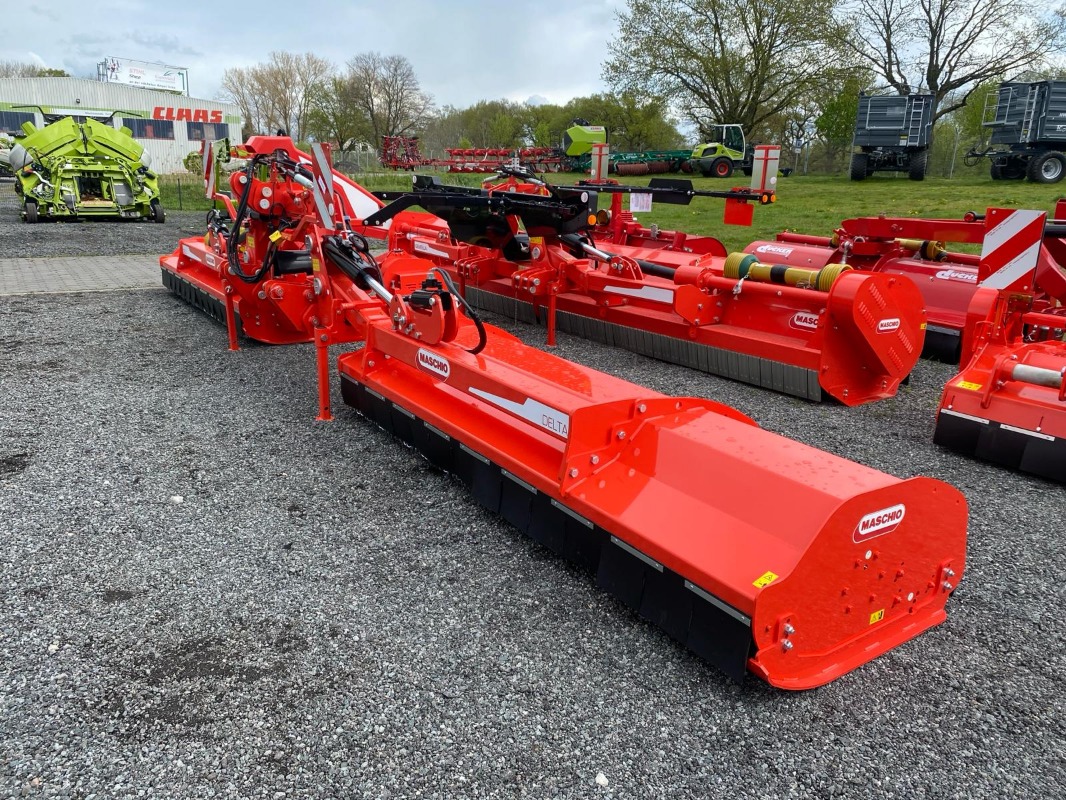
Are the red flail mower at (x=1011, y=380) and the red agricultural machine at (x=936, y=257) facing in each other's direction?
no

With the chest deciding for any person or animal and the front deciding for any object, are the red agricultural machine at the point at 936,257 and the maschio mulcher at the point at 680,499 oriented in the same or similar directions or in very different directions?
same or similar directions

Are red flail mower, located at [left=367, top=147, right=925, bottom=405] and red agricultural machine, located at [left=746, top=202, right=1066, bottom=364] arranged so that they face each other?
no

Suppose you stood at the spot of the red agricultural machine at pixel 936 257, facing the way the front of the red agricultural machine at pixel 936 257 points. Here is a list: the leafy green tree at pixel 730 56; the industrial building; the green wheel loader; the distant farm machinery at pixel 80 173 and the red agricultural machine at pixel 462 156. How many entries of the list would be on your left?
0

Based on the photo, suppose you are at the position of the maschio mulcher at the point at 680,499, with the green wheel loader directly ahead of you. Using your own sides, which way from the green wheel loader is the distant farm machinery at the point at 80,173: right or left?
left

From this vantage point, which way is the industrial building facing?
toward the camera

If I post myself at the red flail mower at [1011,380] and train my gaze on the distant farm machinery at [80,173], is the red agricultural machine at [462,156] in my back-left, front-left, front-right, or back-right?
front-right

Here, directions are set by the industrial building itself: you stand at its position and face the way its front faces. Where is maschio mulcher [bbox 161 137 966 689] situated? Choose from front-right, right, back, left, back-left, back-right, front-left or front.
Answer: front

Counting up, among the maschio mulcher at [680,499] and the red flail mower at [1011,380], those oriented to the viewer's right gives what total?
0

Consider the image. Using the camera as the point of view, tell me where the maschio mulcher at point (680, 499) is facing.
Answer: facing the viewer and to the left of the viewer

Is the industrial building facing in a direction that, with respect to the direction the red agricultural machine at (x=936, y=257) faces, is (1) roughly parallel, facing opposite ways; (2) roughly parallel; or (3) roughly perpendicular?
roughly perpendicular

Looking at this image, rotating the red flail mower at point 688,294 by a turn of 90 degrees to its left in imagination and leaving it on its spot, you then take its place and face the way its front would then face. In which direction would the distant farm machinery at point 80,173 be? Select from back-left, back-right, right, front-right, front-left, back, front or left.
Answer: back

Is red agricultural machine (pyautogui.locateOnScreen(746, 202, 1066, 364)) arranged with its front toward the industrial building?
no
